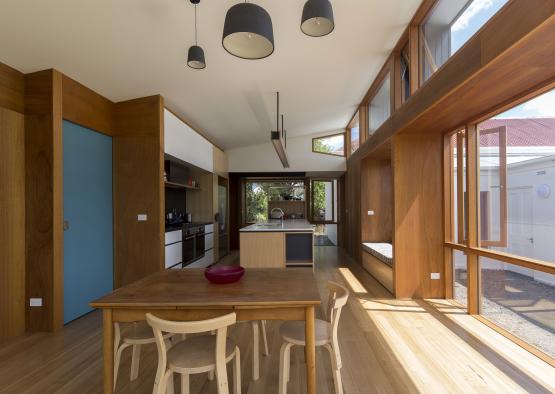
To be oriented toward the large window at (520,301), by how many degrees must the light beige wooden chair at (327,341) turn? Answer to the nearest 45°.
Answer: approximately 135° to its right

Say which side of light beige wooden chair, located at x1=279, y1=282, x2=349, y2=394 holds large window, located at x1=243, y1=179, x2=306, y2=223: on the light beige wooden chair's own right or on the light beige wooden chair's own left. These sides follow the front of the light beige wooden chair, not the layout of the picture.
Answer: on the light beige wooden chair's own right

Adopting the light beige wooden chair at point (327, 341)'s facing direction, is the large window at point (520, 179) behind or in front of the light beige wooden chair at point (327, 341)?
behind

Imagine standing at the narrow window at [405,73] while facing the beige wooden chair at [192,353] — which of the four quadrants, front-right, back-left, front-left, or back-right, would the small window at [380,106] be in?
back-right

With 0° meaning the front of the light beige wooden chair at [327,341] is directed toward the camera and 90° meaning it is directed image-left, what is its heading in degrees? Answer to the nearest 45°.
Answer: approximately 90°

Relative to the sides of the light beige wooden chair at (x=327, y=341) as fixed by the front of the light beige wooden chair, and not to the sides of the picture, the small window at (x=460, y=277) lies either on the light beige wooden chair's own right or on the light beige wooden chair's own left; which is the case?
on the light beige wooden chair's own right
